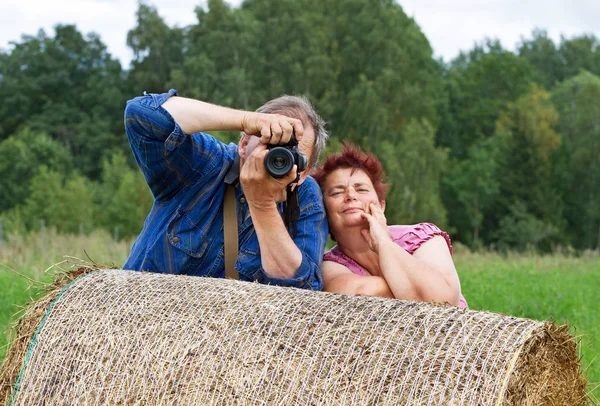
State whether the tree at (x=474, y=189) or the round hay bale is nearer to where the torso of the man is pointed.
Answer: the round hay bale

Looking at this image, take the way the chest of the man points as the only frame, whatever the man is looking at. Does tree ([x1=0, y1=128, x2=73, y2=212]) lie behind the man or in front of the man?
behind

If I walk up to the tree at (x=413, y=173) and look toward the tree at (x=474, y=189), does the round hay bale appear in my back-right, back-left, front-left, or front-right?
back-right

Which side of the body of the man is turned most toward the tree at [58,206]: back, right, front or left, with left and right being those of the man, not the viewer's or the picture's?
back

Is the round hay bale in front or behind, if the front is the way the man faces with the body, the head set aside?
in front

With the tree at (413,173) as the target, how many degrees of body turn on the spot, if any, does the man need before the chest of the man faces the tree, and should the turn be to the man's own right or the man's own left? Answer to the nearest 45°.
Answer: approximately 180°

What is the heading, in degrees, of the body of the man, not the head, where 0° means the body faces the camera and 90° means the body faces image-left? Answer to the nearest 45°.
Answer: approximately 0°

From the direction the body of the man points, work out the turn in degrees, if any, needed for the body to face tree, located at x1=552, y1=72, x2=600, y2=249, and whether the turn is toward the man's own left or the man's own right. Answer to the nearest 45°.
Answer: approximately 135° to the man's own left

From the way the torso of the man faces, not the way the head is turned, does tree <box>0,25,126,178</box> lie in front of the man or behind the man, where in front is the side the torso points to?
behind
